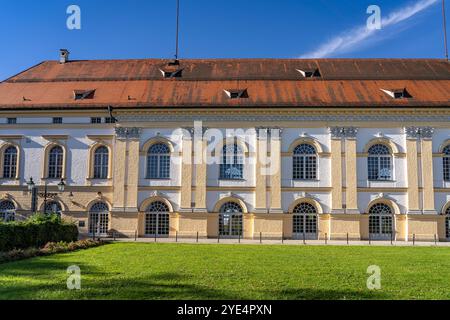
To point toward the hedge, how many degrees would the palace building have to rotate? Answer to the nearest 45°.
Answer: approximately 45° to its right

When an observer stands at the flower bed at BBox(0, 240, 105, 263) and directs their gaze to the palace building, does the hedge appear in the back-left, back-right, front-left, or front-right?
front-left

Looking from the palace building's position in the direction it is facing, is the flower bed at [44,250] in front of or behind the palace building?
in front

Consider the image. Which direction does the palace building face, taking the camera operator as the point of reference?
facing the viewer
